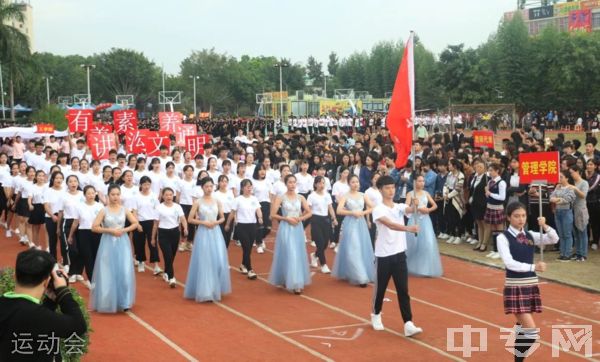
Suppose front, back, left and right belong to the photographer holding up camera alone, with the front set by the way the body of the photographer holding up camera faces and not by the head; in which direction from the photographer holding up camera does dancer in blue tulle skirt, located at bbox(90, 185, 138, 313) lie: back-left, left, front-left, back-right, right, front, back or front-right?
front-left

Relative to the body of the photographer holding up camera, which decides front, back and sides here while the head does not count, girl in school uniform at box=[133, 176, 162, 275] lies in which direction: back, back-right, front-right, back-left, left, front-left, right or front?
front-left

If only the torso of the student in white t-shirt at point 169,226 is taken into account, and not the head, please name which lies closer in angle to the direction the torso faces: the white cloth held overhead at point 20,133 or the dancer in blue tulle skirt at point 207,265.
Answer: the dancer in blue tulle skirt

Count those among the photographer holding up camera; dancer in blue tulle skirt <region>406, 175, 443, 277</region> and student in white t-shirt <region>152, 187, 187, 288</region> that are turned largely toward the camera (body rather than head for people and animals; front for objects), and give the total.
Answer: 2

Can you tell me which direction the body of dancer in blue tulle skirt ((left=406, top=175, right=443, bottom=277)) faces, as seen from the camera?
toward the camera

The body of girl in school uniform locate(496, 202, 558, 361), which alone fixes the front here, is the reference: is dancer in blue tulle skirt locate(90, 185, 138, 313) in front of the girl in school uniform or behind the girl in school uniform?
behind

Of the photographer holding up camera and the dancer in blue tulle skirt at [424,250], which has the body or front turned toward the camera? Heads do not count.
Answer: the dancer in blue tulle skirt

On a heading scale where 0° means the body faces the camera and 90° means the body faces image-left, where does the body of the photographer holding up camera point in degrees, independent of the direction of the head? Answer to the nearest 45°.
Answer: approximately 225°

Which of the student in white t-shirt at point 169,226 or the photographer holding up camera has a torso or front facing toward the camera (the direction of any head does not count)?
the student in white t-shirt

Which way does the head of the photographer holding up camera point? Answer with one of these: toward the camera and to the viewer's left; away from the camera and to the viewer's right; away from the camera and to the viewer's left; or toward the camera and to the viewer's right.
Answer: away from the camera and to the viewer's right

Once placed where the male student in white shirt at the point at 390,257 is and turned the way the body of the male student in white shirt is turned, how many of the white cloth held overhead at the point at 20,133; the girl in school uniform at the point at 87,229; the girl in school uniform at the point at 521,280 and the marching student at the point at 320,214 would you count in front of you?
1

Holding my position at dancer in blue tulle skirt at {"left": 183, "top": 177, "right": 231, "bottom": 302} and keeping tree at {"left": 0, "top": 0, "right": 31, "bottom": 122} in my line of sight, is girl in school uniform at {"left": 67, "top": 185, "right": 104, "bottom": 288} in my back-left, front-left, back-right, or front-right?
front-left

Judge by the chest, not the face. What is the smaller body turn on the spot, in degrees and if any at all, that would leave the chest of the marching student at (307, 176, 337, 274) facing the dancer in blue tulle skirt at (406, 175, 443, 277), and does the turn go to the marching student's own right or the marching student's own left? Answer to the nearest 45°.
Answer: approximately 45° to the marching student's own left

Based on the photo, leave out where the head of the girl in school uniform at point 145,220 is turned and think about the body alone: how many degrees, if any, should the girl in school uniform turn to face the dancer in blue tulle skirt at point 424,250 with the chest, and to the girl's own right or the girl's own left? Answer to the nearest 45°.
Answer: approximately 45° to the girl's own left

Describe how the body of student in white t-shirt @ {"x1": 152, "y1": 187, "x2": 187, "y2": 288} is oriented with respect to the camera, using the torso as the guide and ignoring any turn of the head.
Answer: toward the camera

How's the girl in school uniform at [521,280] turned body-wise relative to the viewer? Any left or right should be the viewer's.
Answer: facing the viewer and to the right of the viewer

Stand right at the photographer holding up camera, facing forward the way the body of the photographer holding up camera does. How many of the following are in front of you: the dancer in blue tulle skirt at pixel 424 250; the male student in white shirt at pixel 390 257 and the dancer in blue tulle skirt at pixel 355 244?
3
